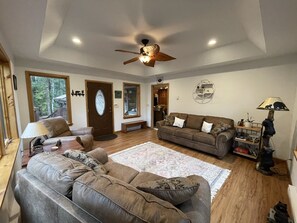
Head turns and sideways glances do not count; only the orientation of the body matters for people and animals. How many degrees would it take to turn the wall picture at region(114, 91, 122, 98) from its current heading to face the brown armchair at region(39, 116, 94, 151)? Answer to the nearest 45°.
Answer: approximately 45° to its right

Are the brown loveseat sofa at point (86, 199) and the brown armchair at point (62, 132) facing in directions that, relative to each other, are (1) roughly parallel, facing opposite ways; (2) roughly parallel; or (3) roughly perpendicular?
roughly perpendicular

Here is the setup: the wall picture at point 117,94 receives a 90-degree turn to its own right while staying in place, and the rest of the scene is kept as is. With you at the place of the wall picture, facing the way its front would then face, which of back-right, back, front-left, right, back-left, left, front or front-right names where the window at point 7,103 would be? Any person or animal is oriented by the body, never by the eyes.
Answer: front-left

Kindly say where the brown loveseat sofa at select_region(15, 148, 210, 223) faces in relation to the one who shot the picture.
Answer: facing away from the viewer and to the right of the viewer

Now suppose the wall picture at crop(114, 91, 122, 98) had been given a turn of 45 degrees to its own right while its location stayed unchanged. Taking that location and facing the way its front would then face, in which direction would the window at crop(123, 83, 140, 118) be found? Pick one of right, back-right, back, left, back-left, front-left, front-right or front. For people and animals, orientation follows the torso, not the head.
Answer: back

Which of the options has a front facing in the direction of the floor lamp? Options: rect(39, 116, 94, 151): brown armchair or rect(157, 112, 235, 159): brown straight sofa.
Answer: the brown armchair

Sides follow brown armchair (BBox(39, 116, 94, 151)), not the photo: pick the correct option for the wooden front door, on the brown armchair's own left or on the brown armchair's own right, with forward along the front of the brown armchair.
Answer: on the brown armchair's own left

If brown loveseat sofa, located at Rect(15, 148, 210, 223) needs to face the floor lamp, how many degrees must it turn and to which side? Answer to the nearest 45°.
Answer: approximately 45° to its right

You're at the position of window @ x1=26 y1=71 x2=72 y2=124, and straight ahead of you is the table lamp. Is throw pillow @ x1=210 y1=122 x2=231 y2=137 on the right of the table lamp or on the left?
left

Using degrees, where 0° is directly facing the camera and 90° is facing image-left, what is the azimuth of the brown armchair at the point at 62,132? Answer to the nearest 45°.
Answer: approximately 315°

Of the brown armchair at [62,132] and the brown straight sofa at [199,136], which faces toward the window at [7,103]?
the brown straight sofa
